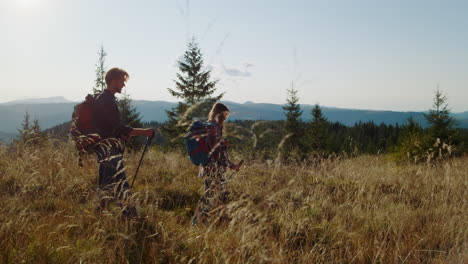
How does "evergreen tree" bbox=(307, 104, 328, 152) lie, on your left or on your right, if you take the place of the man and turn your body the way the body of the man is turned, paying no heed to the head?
on your left

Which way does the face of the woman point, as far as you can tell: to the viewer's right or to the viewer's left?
to the viewer's right

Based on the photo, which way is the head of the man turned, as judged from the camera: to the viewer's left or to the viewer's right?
to the viewer's right

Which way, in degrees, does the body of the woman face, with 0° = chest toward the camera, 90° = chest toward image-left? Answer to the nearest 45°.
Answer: approximately 270°

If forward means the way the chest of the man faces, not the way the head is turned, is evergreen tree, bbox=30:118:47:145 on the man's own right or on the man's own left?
on the man's own left

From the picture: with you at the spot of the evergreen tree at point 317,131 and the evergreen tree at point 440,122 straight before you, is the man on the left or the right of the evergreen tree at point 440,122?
right

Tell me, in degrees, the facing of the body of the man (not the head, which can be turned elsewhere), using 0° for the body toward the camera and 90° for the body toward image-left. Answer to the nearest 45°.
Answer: approximately 270°

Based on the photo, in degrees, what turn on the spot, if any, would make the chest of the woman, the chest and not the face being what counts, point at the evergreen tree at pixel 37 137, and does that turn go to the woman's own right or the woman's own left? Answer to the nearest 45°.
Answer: approximately 135° to the woman's own left
